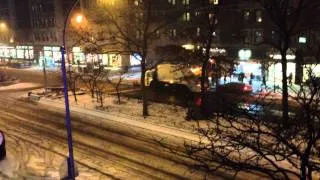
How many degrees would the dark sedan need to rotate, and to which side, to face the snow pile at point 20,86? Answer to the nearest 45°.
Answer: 0° — it already faces it

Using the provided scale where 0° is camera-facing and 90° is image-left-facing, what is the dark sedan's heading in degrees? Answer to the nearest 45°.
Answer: approximately 90°
